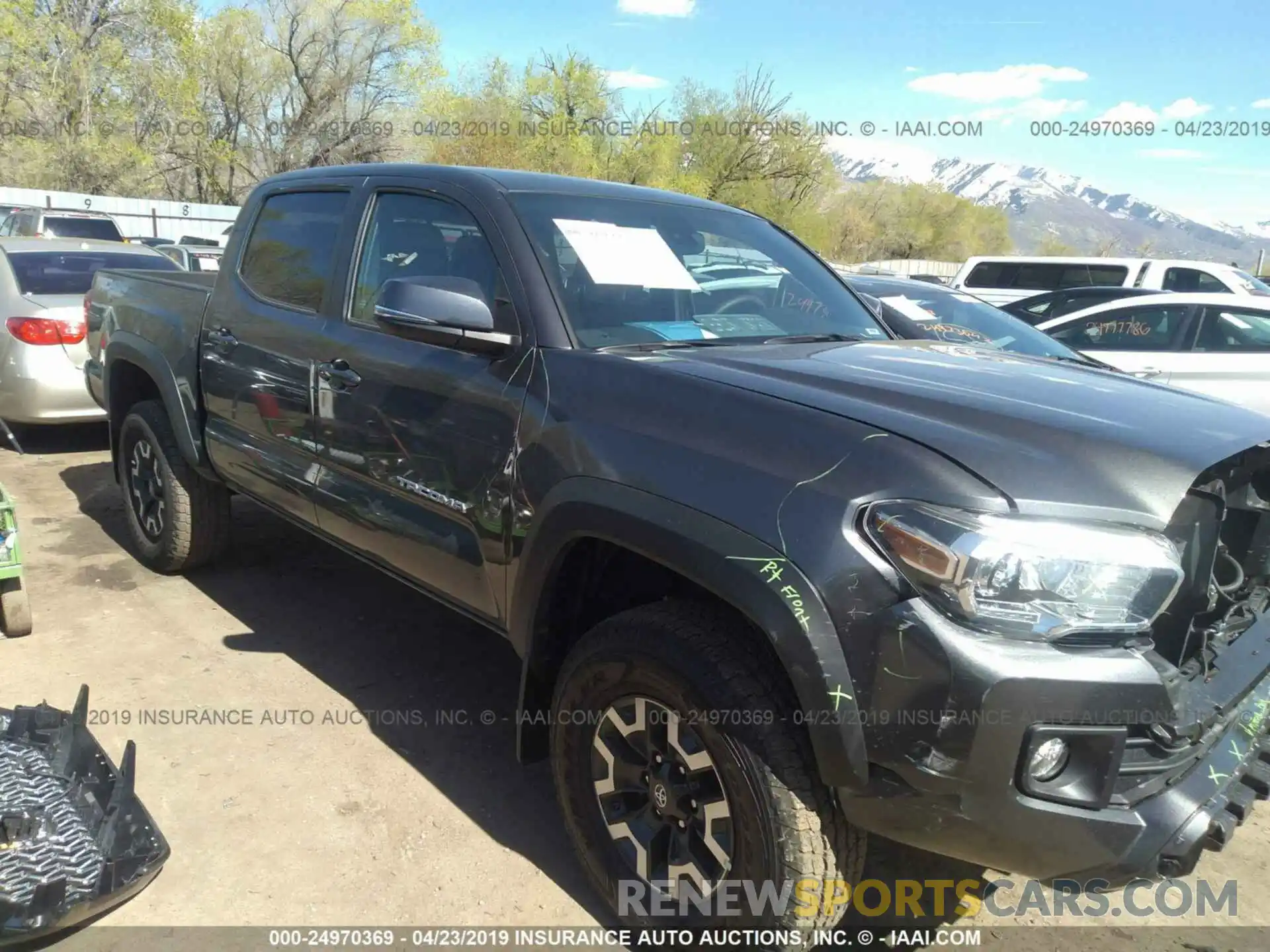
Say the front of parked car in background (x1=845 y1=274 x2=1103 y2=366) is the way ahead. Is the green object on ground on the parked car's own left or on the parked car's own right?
on the parked car's own right

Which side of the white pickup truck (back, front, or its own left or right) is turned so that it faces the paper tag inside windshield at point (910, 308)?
right

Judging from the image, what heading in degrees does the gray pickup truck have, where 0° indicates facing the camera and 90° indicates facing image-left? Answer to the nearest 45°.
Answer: approximately 315°

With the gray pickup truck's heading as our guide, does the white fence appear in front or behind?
behind

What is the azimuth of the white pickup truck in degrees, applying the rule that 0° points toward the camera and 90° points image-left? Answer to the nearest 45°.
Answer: approximately 270°

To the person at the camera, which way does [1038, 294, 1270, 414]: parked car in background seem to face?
facing to the left of the viewer

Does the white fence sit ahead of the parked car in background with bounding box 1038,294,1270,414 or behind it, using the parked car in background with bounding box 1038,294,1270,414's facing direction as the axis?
ahead
